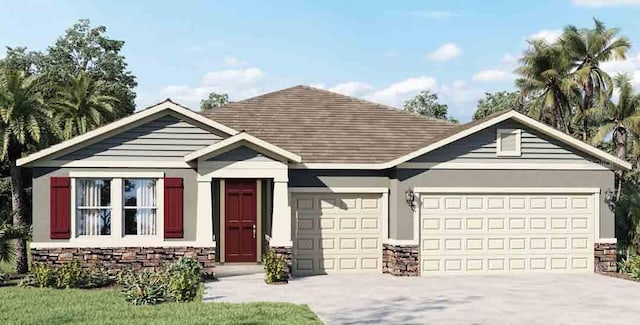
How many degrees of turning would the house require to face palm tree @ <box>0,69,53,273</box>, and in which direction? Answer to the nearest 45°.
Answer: approximately 90° to its right

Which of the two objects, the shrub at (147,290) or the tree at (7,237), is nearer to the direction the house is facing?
the shrub

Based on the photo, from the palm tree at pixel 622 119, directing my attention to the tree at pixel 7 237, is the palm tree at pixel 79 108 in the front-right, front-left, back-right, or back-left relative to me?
front-right

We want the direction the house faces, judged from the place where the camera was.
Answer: facing the viewer

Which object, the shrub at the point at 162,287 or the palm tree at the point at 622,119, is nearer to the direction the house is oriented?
the shrub

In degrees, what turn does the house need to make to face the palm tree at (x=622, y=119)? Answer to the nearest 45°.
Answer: approximately 135° to its left

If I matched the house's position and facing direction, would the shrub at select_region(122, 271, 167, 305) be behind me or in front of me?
in front

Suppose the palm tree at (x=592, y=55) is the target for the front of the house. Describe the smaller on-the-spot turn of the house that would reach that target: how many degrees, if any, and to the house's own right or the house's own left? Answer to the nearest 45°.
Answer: approximately 135° to the house's own left

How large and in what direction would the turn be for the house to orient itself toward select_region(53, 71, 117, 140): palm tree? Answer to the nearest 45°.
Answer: approximately 135° to its right

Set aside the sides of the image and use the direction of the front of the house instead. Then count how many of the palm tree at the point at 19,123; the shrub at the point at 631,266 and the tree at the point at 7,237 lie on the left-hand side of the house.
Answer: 1

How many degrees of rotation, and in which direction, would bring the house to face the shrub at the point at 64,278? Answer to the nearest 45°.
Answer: approximately 45° to its right
